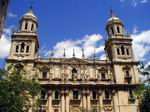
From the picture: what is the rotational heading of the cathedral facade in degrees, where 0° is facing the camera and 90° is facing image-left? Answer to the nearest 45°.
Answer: approximately 0°

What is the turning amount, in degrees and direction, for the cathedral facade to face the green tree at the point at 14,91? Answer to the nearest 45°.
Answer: approximately 45° to its right

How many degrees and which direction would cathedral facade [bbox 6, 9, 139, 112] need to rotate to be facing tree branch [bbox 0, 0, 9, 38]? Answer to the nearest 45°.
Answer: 0° — it already faces it
